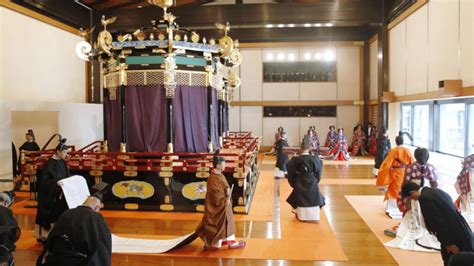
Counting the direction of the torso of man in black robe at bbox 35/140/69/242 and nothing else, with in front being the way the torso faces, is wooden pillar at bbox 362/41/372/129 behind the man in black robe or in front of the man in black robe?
in front

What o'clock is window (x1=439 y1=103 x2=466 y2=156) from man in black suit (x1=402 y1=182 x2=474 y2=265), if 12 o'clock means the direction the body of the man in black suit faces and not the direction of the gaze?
The window is roughly at 3 o'clock from the man in black suit.

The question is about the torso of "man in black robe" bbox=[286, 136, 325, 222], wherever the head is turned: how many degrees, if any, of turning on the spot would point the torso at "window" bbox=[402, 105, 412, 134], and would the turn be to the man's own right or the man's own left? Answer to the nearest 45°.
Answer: approximately 45° to the man's own right

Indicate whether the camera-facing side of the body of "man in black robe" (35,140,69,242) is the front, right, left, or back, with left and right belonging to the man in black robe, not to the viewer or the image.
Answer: right

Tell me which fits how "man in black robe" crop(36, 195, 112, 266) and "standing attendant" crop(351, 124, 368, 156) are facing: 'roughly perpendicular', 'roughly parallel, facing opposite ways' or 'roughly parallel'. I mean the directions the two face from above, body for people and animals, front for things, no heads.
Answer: roughly parallel, facing opposite ways

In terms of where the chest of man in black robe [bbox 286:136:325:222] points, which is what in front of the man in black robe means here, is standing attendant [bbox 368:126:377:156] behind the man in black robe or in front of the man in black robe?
in front

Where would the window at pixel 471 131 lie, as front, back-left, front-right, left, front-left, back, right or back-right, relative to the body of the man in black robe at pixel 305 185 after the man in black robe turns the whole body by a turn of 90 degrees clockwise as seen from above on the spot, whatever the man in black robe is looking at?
front-left

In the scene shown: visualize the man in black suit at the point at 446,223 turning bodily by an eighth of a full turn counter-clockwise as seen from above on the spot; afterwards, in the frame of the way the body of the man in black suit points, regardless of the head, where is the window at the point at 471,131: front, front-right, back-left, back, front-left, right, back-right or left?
back-right

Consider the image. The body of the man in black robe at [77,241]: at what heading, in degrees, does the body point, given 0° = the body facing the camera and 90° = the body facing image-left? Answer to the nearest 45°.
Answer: approximately 225°

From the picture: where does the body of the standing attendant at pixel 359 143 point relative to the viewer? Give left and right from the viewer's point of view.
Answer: facing the viewer

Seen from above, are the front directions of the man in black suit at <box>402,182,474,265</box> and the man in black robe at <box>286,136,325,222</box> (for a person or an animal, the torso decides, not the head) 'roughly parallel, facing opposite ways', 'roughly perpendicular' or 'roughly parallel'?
roughly perpendicular

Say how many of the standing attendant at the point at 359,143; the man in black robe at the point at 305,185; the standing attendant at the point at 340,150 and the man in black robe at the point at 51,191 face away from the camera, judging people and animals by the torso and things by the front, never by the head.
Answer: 1

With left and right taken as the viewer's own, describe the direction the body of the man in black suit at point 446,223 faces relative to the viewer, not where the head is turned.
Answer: facing to the left of the viewer

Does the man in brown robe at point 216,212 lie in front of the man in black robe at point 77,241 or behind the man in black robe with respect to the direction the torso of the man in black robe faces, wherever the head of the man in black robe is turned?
in front
